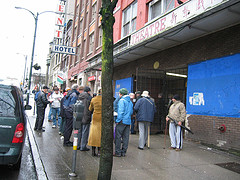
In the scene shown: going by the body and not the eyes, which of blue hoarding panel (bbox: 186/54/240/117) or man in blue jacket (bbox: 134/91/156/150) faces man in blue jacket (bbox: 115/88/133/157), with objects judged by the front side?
the blue hoarding panel

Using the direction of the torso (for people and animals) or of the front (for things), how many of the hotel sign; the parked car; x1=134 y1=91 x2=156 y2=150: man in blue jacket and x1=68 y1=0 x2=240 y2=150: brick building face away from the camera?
2

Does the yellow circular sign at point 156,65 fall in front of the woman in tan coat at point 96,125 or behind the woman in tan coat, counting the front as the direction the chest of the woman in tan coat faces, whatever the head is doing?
in front

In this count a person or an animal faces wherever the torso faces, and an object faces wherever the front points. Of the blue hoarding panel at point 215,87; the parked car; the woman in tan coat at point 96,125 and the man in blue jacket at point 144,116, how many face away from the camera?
3

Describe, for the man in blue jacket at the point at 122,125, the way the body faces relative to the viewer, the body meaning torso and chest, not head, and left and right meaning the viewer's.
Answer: facing away from the viewer and to the left of the viewer

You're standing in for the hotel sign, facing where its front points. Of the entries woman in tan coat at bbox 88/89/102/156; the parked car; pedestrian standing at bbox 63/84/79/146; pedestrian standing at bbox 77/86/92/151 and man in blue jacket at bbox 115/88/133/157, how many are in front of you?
5

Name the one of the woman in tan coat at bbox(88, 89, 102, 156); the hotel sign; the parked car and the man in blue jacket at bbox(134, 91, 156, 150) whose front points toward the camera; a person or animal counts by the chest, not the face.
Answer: the hotel sign

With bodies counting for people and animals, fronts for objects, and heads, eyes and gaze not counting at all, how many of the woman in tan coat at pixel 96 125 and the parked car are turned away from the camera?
2

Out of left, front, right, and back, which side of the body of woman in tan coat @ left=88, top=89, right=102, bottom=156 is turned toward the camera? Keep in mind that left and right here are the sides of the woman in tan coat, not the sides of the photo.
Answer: back

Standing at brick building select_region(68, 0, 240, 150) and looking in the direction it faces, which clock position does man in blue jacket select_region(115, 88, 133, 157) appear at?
The man in blue jacket is roughly at 12 o'clock from the brick building.

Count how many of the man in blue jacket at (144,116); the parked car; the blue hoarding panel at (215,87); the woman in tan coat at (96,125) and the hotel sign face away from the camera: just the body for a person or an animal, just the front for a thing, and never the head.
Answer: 3

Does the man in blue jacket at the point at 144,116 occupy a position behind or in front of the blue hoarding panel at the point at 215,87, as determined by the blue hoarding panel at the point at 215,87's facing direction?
in front

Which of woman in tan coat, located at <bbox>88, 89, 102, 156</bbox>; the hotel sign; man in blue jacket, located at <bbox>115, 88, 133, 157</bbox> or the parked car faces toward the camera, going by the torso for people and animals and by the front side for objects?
the hotel sign

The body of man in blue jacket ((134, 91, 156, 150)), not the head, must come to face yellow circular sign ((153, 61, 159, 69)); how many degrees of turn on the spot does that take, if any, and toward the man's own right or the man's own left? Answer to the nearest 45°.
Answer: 0° — they already face it

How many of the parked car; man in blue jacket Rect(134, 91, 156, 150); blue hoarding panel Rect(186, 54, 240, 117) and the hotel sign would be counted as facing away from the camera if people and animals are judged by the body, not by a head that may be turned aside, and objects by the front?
2

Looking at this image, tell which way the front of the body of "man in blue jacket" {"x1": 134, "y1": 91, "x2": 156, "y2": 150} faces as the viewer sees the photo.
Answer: away from the camera

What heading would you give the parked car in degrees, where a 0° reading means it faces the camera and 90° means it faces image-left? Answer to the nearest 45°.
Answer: approximately 180°
